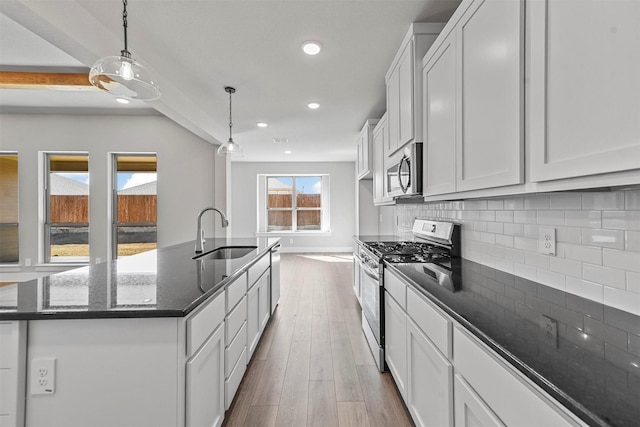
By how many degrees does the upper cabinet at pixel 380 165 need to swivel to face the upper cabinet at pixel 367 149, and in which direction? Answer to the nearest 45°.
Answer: approximately 90° to its right

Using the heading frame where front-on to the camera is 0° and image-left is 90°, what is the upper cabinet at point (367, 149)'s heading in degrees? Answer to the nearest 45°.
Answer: approximately 90°

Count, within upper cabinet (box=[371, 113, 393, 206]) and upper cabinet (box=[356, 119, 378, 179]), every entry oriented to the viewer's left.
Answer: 2

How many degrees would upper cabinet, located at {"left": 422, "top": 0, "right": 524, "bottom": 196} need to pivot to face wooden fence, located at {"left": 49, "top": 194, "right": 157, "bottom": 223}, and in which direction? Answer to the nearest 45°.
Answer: approximately 45° to its right

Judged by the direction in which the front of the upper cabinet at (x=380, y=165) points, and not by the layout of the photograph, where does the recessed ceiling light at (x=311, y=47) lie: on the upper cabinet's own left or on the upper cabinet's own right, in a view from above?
on the upper cabinet's own left

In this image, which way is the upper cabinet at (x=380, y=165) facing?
to the viewer's left

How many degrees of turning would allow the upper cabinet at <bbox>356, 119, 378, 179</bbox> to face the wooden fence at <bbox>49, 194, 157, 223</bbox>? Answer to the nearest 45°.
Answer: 0° — it already faces it

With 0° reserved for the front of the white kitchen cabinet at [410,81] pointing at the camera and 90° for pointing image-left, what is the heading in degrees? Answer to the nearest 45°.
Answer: approximately 90°

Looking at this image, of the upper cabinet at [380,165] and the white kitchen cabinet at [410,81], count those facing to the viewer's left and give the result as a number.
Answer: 2

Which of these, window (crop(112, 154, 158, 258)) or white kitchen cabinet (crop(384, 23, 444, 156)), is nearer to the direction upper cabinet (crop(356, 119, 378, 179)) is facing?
the window
